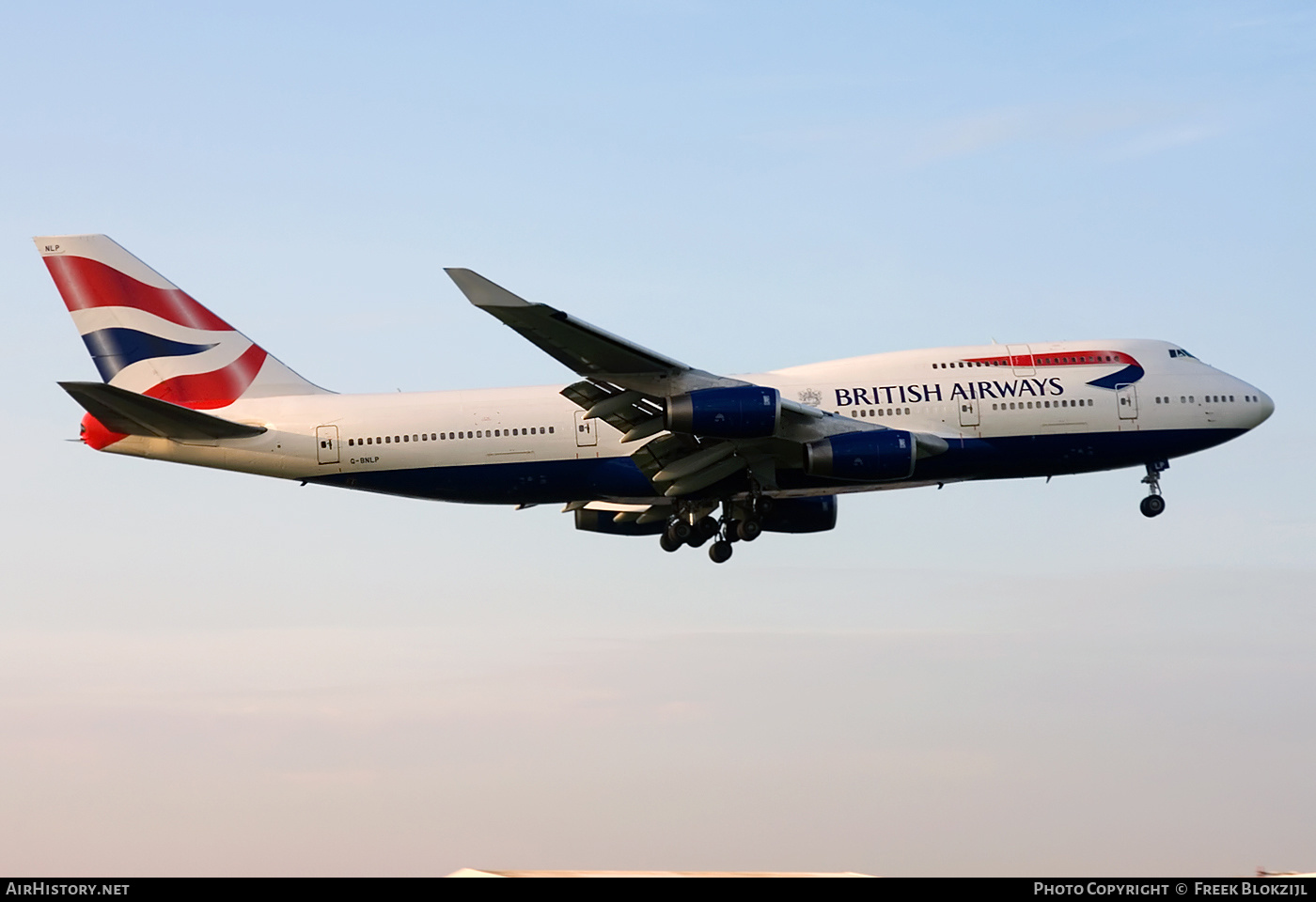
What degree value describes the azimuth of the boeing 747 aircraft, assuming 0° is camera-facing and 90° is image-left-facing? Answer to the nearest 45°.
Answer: approximately 270°
